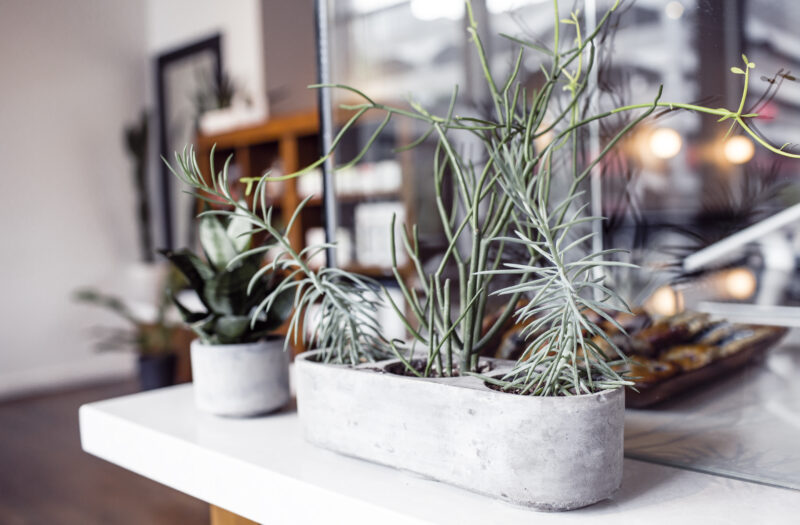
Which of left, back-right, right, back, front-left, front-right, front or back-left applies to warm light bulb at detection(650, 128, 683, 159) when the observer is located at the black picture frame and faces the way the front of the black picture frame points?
front-left

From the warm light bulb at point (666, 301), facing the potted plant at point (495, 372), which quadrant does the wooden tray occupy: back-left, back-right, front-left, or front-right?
front-left

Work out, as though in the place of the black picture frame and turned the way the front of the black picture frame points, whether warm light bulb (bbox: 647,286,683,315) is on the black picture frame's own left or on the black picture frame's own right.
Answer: on the black picture frame's own left
